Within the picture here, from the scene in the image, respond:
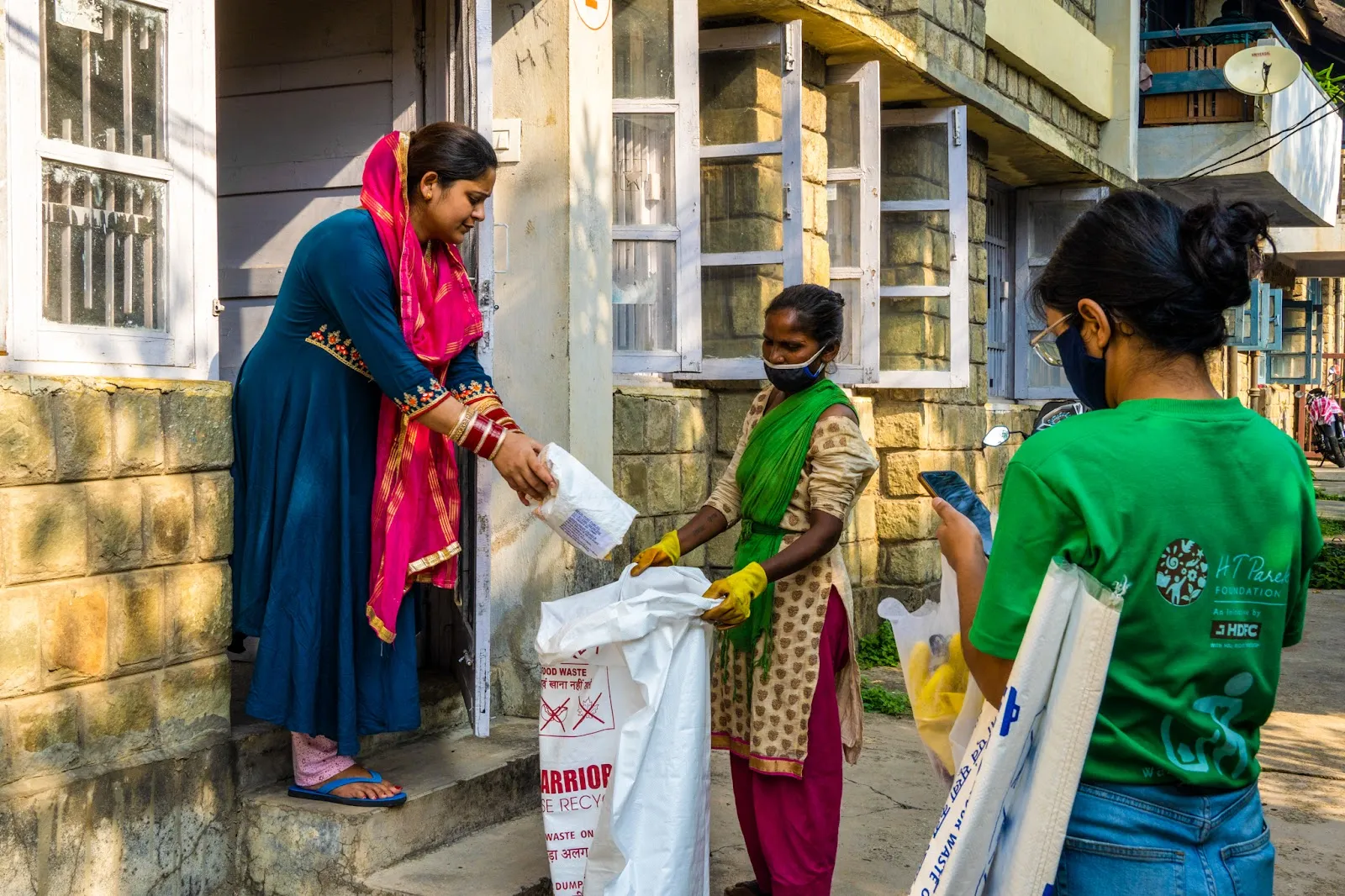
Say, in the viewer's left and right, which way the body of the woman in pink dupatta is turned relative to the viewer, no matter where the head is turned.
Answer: facing to the right of the viewer

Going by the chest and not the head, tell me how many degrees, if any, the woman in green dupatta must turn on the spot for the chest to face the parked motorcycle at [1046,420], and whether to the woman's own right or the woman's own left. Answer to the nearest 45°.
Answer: approximately 135° to the woman's own right

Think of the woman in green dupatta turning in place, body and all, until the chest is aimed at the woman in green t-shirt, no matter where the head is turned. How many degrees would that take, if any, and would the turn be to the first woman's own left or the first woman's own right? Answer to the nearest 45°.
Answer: approximately 45° to the first woman's own left

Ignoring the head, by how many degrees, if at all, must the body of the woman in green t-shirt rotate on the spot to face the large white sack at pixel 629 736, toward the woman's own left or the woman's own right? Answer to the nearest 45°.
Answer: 0° — they already face it

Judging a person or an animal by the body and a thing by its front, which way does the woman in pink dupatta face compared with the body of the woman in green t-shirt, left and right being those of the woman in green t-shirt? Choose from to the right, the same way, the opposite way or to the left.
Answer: to the right

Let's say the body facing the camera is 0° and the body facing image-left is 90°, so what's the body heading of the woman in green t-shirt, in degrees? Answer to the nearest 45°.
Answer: approximately 135°

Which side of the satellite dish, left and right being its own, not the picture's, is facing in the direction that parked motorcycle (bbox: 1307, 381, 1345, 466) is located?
back

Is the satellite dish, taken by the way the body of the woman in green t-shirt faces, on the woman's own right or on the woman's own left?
on the woman's own right

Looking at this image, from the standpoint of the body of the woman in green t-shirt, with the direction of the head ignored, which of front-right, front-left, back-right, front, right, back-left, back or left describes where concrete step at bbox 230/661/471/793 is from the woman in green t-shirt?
front

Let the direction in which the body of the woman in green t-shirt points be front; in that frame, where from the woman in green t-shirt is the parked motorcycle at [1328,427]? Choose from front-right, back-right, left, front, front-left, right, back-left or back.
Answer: front-right

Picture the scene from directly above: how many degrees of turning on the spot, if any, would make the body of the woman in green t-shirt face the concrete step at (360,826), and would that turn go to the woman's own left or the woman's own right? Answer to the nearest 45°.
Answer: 0° — they already face it

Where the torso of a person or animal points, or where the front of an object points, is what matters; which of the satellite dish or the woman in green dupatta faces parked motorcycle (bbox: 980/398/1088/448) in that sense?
the satellite dish

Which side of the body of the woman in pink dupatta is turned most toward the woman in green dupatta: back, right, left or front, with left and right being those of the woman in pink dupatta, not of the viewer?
front

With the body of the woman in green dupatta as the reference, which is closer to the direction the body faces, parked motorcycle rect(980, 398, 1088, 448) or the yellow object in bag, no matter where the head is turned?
the yellow object in bag

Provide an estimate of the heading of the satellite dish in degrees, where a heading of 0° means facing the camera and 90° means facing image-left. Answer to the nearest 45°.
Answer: approximately 0°

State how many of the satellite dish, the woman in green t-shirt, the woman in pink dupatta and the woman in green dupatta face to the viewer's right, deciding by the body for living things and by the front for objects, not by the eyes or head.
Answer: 1

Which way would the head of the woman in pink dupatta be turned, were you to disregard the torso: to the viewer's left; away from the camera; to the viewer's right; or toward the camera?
to the viewer's right

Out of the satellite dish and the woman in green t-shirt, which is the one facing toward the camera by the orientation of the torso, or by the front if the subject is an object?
the satellite dish

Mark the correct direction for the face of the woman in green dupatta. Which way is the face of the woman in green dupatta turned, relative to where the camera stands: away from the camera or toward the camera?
toward the camera

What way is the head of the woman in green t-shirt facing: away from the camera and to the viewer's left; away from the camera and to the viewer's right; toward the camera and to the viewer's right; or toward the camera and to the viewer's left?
away from the camera and to the viewer's left
